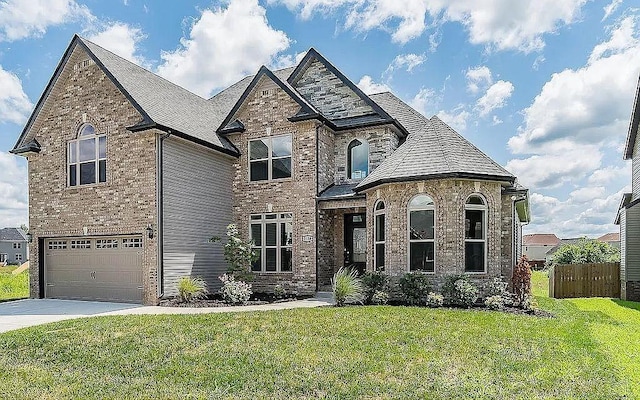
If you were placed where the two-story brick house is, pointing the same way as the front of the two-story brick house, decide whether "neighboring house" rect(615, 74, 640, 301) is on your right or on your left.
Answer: on your left

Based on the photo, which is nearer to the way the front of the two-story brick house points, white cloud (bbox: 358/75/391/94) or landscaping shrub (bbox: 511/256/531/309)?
the landscaping shrub

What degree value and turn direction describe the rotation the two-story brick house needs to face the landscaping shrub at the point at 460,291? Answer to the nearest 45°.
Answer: approximately 45° to its left

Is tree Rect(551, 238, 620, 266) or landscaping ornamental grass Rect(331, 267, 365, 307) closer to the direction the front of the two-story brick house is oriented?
the landscaping ornamental grass

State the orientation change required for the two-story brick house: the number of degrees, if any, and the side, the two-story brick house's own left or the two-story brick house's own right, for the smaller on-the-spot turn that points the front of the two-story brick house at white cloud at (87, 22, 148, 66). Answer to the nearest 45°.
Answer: approximately 135° to the two-story brick house's own right

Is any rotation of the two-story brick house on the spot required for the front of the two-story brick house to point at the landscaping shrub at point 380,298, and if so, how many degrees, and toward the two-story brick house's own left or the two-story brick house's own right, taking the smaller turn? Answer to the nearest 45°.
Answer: approximately 45° to the two-story brick house's own left

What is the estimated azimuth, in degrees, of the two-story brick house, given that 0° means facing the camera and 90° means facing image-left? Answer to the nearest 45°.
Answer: approximately 0°

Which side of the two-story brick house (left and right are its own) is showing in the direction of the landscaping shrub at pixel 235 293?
front

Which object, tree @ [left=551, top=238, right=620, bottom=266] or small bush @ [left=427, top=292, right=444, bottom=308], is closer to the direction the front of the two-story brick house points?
the small bush
